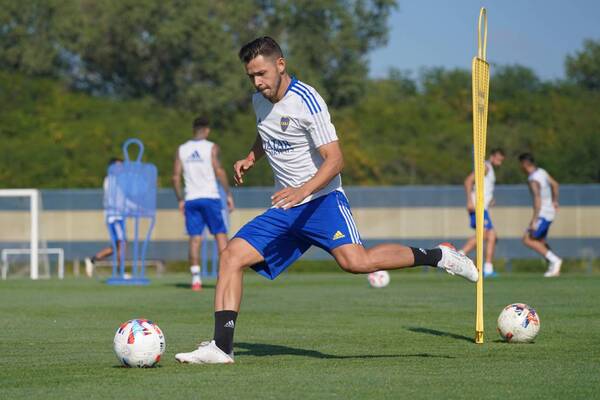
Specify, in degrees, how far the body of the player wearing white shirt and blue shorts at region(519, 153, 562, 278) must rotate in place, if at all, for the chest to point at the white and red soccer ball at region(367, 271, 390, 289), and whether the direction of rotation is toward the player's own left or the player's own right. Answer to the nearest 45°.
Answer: approximately 45° to the player's own left

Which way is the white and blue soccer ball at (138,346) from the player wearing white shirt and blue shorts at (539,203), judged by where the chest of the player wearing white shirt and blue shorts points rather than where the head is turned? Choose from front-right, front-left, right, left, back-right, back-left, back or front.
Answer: left

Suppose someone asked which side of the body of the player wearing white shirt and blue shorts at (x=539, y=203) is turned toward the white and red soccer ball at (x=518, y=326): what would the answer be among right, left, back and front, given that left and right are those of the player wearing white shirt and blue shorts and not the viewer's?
left

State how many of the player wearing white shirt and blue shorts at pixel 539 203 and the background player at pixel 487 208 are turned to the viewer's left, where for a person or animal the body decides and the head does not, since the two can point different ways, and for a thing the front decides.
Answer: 1

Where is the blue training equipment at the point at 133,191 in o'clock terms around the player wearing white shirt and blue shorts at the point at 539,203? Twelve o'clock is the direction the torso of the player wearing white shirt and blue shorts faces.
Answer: The blue training equipment is roughly at 11 o'clock from the player wearing white shirt and blue shorts.

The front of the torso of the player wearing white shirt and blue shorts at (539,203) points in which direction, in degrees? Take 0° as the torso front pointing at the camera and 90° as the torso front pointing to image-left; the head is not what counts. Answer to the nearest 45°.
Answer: approximately 90°

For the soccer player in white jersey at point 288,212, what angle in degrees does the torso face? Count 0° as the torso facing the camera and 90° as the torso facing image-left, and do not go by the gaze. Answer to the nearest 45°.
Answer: approximately 45°
